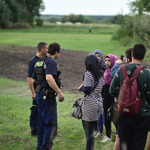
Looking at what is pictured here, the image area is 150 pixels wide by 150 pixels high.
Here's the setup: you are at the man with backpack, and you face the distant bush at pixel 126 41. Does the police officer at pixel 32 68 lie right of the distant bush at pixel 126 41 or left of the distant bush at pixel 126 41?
left

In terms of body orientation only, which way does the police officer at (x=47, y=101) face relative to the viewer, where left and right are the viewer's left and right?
facing away from the viewer and to the right of the viewer

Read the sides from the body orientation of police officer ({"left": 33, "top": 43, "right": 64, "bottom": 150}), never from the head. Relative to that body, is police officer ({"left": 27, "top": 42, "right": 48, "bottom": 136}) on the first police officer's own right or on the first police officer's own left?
on the first police officer's own left

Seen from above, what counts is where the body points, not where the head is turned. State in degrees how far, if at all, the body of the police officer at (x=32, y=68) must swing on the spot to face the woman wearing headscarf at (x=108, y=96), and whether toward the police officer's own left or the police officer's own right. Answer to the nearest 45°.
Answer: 0° — they already face them

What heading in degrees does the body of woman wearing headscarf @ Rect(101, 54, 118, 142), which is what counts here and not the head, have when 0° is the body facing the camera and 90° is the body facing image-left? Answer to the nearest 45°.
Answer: approximately 45°

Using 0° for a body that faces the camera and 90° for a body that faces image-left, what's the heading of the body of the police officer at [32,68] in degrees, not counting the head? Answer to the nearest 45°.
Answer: approximately 270°

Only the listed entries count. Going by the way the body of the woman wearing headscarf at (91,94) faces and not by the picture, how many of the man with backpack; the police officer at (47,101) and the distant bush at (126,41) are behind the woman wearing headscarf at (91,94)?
1
